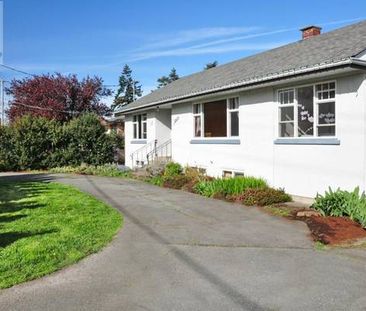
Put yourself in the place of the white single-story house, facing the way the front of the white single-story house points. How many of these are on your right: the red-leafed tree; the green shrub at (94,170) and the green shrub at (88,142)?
3

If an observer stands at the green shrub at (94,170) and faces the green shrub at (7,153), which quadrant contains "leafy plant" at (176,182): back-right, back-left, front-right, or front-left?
back-left

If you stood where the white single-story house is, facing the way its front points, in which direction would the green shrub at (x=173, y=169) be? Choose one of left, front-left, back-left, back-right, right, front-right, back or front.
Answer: right

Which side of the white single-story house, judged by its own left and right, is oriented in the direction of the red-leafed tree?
right

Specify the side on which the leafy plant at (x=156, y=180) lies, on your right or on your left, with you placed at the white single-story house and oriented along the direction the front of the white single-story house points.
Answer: on your right

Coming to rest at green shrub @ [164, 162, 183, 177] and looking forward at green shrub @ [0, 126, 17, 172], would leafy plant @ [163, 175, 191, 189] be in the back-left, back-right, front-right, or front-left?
back-left

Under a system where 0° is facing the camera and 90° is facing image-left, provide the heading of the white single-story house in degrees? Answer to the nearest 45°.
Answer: approximately 45°

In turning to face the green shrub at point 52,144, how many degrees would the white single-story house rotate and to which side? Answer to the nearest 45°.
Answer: approximately 90° to its right
